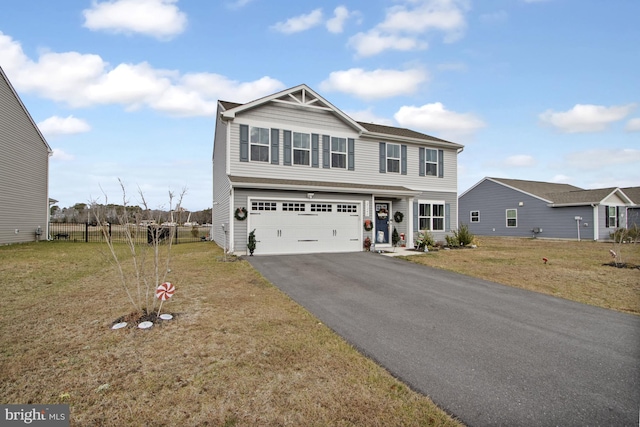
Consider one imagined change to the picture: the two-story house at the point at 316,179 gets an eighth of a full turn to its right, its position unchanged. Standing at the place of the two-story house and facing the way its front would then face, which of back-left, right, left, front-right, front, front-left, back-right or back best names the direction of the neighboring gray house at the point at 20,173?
right

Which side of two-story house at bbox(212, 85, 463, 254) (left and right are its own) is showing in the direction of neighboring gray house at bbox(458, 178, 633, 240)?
left

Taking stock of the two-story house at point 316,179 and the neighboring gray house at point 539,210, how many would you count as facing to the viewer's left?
0

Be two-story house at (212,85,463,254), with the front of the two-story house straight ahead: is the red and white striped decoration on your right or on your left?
on your right

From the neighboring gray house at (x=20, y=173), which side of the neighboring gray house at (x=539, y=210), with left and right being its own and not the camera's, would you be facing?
right

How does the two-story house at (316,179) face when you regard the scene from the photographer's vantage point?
facing the viewer and to the right of the viewer
